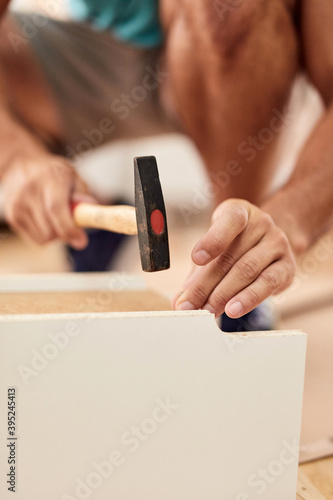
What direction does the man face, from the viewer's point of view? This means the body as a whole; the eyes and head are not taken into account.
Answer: toward the camera
